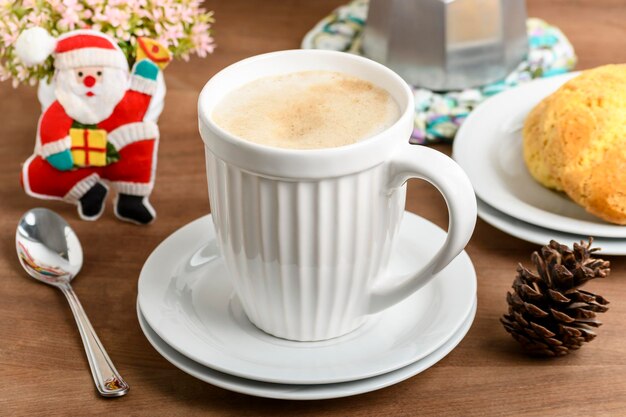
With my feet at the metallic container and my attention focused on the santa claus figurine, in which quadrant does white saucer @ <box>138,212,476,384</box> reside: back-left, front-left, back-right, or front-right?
front-left

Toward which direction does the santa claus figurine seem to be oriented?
toward the camera

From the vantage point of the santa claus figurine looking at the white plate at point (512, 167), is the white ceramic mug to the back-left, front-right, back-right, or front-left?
front-right
